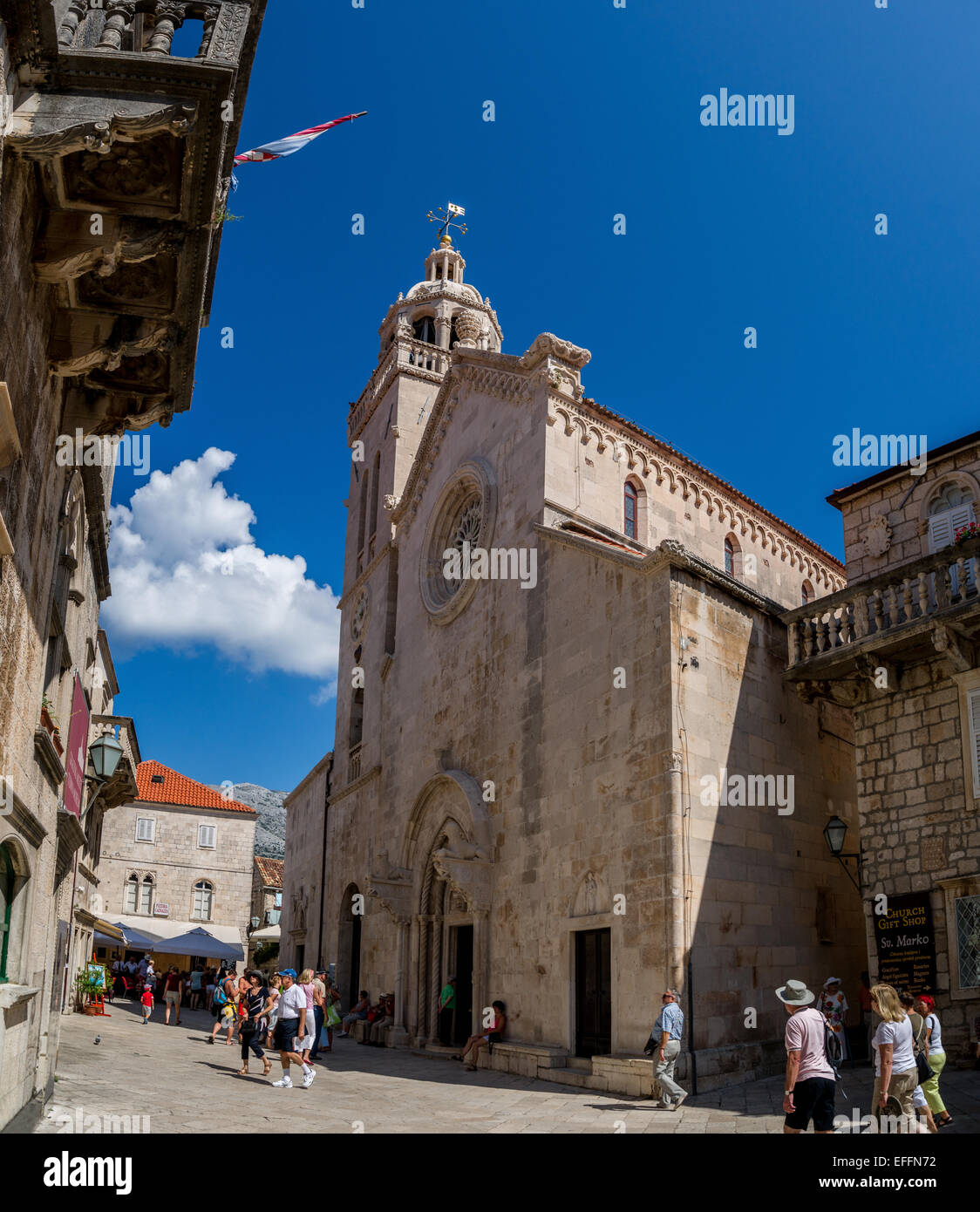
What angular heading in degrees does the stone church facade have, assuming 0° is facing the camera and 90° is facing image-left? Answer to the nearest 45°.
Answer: approximately 45°

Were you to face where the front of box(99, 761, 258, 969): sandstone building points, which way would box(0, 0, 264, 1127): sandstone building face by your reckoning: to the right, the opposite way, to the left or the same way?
to the left

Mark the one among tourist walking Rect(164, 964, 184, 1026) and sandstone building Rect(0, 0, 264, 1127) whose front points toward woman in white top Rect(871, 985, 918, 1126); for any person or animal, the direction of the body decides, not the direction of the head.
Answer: the sandstone building

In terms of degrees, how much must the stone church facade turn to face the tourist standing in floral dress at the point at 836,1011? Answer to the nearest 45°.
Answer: approximately 90° to its left
